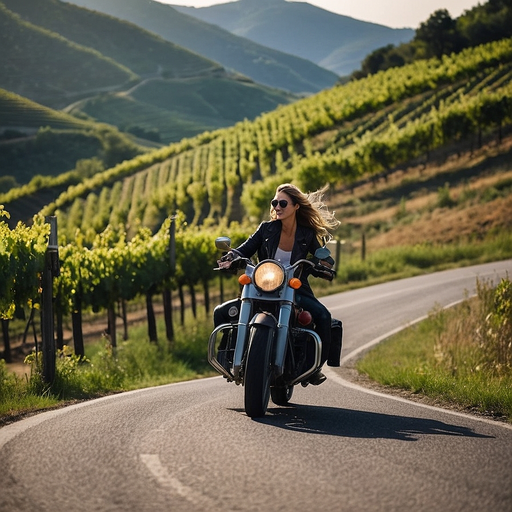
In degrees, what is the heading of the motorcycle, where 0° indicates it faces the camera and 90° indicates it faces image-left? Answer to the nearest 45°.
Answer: approximately 0°

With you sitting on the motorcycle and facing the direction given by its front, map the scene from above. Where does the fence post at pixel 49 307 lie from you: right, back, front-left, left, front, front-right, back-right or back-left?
back-right
